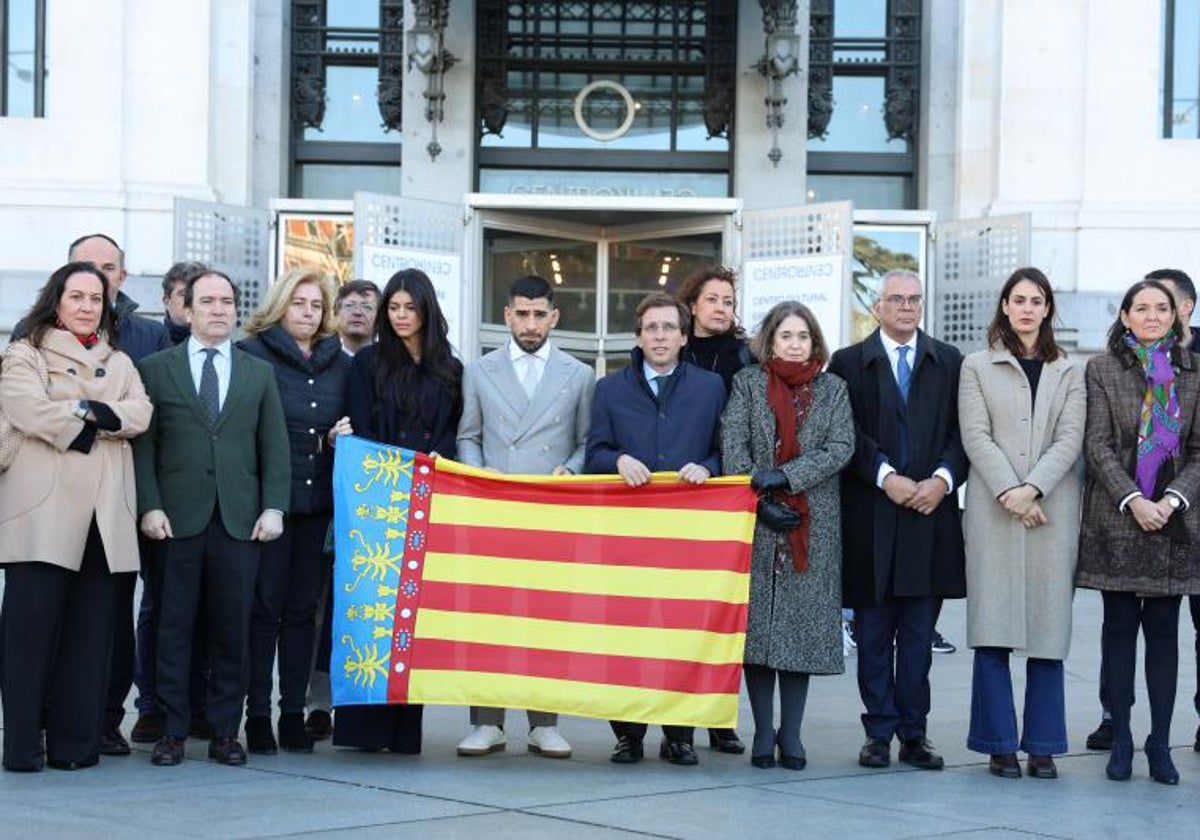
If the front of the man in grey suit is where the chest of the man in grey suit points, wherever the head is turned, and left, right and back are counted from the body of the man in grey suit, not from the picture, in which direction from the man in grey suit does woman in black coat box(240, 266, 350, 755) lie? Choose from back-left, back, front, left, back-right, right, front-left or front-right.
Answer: right

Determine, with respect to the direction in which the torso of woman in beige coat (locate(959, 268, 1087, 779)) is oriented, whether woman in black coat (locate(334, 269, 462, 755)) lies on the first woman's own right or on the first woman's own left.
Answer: on the first woman's own right

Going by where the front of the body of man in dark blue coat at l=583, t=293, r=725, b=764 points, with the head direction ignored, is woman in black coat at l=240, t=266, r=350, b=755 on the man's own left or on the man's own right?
on the man's own right

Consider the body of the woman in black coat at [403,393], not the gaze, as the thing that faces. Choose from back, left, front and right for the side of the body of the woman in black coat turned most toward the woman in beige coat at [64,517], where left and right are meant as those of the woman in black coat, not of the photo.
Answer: right

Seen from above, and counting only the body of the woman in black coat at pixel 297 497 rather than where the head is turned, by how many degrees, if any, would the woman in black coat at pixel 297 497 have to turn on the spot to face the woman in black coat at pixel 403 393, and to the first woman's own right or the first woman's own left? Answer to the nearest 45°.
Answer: approximately 45° to the first woman's own left

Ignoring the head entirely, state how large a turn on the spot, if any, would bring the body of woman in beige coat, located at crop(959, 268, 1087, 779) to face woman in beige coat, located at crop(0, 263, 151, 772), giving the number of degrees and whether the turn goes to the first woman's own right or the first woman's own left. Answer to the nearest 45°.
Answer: approximately 90° to the first woman's own right

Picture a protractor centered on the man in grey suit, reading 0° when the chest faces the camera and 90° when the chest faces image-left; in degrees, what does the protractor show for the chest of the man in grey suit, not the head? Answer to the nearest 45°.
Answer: approximately 0°

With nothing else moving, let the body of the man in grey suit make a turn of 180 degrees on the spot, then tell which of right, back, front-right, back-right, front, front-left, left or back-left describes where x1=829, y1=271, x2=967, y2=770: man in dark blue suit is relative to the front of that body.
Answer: right
